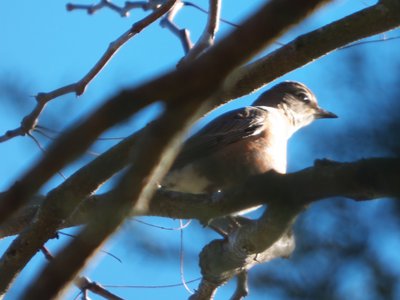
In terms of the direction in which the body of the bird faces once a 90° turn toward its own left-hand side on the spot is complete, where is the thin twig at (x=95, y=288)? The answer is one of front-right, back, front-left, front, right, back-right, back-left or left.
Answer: back-left

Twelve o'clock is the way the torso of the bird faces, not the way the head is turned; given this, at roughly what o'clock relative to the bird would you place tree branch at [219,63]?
The tree branch is roughly at 3 o'clock from the bird.

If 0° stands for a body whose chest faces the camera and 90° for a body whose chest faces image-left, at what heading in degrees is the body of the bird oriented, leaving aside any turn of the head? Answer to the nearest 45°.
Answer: approximately 270°

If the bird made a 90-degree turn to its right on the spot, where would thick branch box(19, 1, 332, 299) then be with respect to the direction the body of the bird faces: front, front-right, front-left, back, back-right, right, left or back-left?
front
